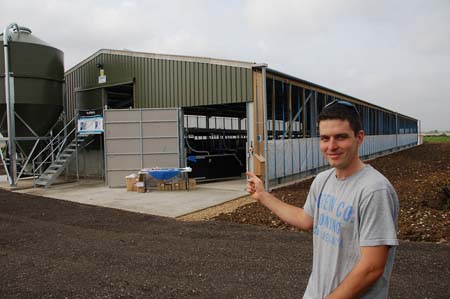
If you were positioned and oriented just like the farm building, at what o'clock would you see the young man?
The young man is roughly at 10 o'clock from the farm building.

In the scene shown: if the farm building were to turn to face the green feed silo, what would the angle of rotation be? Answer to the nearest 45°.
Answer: approximately 45° to its right

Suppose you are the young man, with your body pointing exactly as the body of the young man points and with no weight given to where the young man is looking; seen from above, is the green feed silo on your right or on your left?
on your right

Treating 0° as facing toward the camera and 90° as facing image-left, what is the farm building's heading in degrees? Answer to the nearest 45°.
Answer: approximately 45°

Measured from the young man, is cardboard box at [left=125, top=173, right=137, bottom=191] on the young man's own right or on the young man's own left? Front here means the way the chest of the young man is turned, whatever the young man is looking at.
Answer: on the young man's own right
